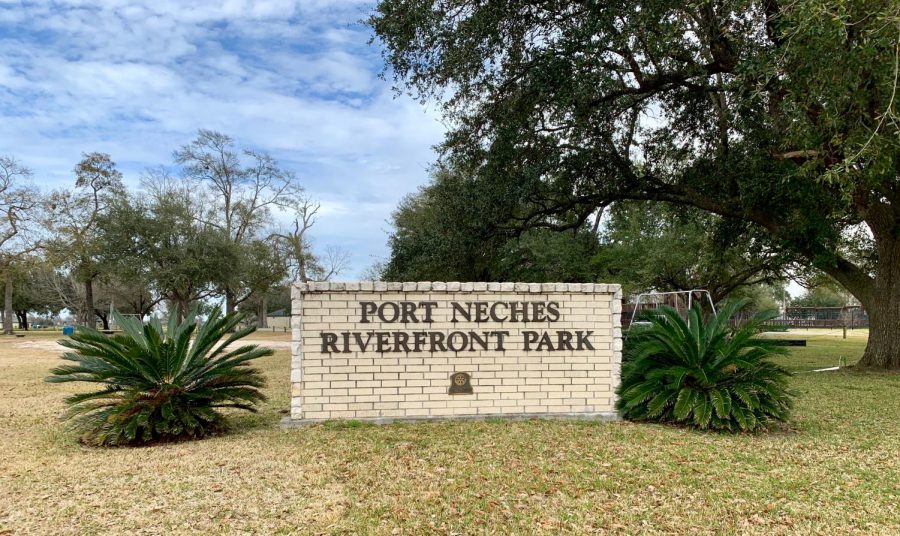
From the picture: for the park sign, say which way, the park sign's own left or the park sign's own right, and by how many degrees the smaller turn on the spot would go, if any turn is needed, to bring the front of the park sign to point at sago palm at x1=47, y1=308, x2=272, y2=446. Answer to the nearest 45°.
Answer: approximately 90° to the park sign's own right

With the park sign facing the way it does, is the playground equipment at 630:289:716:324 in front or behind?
behind

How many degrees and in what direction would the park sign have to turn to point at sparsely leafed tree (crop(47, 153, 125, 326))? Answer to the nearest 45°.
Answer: approximately 135° to its right

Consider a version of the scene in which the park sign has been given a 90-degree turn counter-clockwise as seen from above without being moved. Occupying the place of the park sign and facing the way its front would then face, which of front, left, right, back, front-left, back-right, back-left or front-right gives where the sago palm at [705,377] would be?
front

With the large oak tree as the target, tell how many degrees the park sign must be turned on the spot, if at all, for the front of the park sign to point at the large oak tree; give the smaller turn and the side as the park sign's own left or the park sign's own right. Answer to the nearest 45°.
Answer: approximately 135° to the park sign's own left

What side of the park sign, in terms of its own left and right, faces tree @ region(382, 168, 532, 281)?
back

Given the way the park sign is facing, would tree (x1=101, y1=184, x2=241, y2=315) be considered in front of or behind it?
behind

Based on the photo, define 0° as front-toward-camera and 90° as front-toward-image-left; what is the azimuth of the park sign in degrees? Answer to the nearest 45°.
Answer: approximately 0°

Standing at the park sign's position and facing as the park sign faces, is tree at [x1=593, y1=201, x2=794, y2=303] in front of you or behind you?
behind
